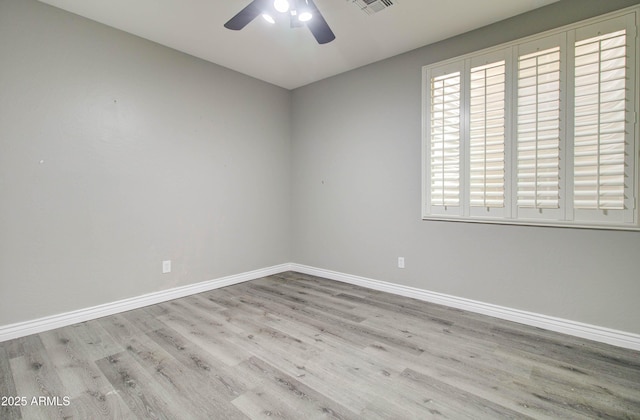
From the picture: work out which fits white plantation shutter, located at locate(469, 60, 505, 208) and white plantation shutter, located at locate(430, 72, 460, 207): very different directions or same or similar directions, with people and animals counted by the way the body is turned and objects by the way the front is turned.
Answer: same or similar directions

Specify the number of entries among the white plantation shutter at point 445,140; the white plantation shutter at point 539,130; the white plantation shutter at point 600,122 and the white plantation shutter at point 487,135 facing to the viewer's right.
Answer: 0

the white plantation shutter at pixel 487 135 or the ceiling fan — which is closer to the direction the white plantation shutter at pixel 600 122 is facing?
the ceiling fan

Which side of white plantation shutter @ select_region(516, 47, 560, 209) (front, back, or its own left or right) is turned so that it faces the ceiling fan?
front

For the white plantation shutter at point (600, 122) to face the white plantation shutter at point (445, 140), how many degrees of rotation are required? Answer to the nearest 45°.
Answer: approximately 45° to its right

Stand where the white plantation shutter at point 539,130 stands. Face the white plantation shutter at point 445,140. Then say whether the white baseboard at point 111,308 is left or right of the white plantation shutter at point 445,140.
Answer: left

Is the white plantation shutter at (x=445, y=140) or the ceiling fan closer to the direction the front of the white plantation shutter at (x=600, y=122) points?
the ceiling fan

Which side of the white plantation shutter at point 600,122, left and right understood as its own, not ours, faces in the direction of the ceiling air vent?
front

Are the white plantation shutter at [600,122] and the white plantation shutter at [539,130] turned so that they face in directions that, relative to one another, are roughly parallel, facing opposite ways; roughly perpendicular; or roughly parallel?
roughly parallel

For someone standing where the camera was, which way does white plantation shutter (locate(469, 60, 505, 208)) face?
facing the viewer and to the left of the viewer

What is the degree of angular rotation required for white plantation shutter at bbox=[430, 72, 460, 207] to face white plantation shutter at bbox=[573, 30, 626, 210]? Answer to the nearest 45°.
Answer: approximately 135° to its left

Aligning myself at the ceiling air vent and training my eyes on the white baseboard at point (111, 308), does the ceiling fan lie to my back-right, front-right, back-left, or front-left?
front-left
